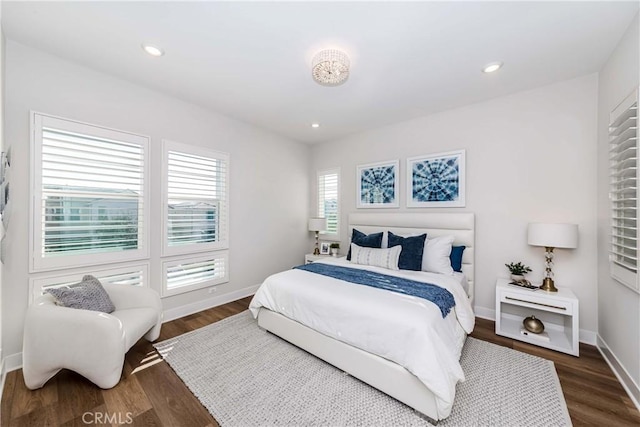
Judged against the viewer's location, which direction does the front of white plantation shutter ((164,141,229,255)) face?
facing the viewer and to the right of the viewer

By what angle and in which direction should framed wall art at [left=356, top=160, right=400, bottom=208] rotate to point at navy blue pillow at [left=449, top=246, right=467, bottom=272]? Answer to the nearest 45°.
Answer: approximately 90° to its left

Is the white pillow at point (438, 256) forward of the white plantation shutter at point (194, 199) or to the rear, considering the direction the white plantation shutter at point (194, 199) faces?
forward

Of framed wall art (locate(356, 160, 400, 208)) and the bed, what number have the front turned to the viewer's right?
0

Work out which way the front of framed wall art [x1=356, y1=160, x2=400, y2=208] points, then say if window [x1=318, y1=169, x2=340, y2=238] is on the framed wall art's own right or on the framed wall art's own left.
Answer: on the framed wall art's own right

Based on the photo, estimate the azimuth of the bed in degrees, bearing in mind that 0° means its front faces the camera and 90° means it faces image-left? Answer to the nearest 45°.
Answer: approximately 45°

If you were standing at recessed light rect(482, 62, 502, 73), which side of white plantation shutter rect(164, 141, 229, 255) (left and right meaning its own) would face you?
front

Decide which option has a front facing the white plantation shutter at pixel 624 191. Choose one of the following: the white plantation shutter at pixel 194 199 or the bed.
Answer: the white plantation shutter at pixel 194 199

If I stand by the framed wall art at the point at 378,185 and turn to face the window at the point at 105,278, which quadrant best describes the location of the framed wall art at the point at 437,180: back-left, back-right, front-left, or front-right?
back-left

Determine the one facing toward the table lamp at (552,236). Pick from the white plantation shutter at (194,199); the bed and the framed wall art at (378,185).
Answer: the white plantation shutter

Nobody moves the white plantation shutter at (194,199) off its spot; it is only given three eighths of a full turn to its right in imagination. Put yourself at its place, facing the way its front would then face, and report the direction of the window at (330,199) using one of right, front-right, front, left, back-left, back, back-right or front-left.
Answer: back

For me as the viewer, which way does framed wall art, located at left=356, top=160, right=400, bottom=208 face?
facing the viewer and to the left of the viewer

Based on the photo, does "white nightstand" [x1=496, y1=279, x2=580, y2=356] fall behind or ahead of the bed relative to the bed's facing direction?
behind
